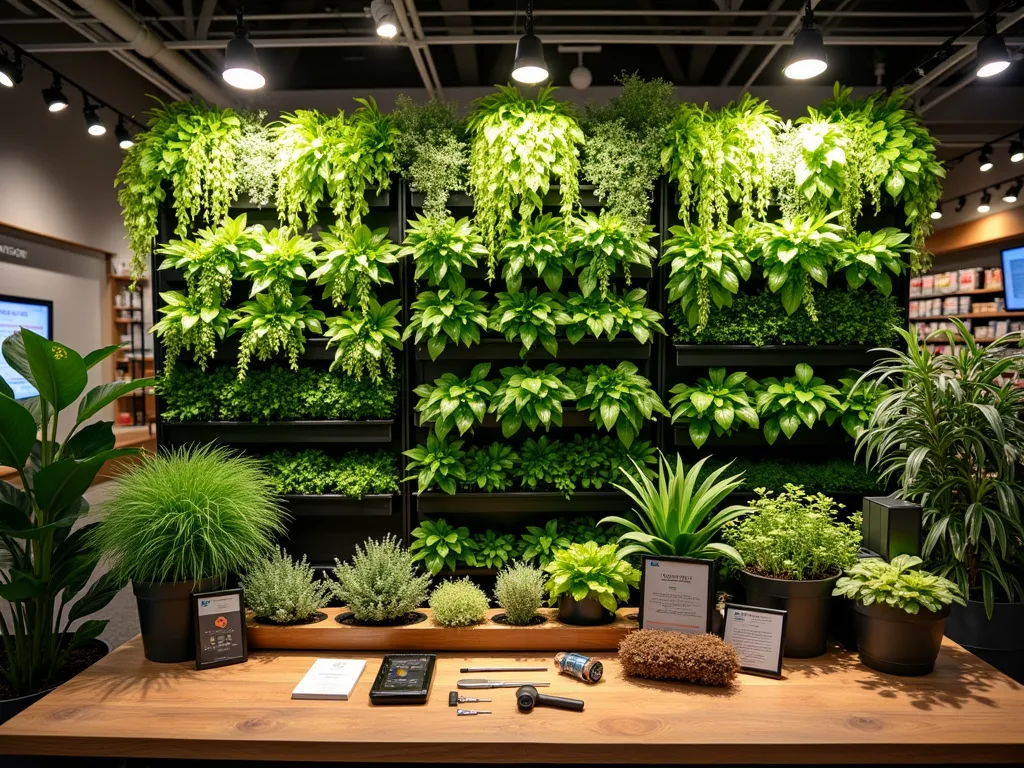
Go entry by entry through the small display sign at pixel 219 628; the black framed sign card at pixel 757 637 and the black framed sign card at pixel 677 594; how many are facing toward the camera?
3

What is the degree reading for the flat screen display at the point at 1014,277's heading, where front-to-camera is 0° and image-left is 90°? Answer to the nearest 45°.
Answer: approximately 45°

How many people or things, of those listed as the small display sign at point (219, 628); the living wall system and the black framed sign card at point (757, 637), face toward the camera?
3

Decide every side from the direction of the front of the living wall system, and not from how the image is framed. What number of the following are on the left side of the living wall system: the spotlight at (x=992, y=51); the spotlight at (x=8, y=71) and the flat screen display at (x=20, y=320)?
1

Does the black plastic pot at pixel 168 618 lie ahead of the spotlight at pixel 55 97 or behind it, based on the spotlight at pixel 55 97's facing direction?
ahead

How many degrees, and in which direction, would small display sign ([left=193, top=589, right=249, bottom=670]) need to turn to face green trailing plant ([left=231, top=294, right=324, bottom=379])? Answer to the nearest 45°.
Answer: approximately 180°

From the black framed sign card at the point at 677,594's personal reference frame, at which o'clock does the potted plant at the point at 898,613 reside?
The potted plant is roughly at 9 o'clock from the black framed sign card.

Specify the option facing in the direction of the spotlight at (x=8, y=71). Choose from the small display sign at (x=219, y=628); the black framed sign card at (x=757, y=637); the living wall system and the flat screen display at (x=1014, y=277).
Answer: the flat screen display

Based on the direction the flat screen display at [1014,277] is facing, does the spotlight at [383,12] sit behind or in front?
in front

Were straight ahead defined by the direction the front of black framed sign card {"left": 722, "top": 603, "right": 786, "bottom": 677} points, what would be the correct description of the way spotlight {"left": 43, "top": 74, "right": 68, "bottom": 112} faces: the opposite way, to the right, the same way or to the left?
to the left

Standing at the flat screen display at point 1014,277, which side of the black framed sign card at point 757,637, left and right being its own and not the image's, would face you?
back

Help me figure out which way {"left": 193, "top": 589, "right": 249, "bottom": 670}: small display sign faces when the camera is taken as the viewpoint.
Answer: facing the viewer

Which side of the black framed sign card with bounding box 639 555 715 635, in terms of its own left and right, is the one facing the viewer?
front

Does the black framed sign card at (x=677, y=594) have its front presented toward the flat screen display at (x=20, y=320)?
no
